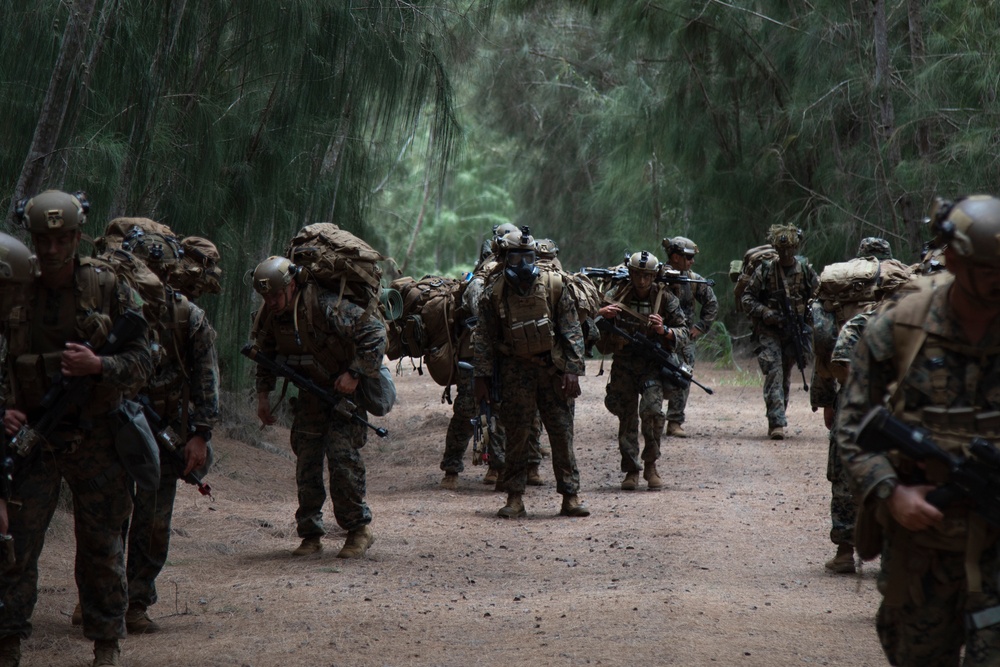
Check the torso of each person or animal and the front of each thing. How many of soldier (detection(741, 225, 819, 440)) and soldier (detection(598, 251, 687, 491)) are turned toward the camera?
2

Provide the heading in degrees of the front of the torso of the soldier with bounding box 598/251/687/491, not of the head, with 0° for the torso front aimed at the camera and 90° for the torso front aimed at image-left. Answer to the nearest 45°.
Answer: approximately 0°

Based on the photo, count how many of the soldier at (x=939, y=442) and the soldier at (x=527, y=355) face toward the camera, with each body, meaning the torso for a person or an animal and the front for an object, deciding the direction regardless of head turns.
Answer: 2

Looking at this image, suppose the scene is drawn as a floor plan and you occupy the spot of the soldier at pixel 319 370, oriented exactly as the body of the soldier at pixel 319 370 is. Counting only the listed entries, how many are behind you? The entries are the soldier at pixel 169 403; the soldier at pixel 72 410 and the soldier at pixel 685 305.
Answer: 1
